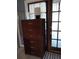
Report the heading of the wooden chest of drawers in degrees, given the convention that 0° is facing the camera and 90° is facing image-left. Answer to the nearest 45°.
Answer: approximately 45°

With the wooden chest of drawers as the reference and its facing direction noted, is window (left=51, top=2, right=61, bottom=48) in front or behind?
behind
